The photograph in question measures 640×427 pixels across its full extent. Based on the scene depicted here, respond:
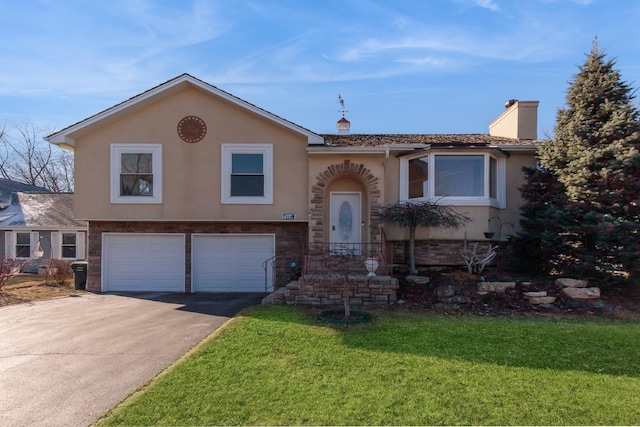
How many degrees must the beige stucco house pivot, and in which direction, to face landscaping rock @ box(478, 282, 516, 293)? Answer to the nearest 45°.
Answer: approximately 45° to its left

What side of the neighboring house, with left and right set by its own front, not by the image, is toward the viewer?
front

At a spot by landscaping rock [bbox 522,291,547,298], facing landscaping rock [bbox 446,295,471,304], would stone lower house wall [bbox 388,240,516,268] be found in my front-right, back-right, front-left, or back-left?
front-right

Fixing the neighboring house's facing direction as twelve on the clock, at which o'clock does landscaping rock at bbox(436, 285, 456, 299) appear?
The landscaping rock is roughly at 11 o'clock from the neighboring house.

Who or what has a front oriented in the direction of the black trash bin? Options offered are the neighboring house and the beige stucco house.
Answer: the neighboring house

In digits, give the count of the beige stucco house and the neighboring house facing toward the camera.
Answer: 2

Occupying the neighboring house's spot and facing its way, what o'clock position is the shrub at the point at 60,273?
The shrub is roughly at 12 o'clock from the neighboring house.

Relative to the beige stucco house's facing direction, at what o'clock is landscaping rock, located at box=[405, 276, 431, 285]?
The landscaping rock is roughly at 10 o'clock from the beige stucco house.

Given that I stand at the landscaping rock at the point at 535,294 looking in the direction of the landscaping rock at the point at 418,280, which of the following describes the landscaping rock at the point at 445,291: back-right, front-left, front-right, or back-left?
front-left

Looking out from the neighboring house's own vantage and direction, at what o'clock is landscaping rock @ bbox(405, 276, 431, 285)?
The landscaping rock is roughly at 11 o'clock from the neighboring house.

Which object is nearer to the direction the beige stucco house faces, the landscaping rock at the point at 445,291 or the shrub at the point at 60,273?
the landscaping rock

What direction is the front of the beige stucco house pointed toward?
toward the camera

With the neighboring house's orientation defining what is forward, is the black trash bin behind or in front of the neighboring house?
in front

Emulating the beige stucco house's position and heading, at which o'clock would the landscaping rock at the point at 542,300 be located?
The landscaping rock is roughly at 10 o'clock from the beige stucco house.
